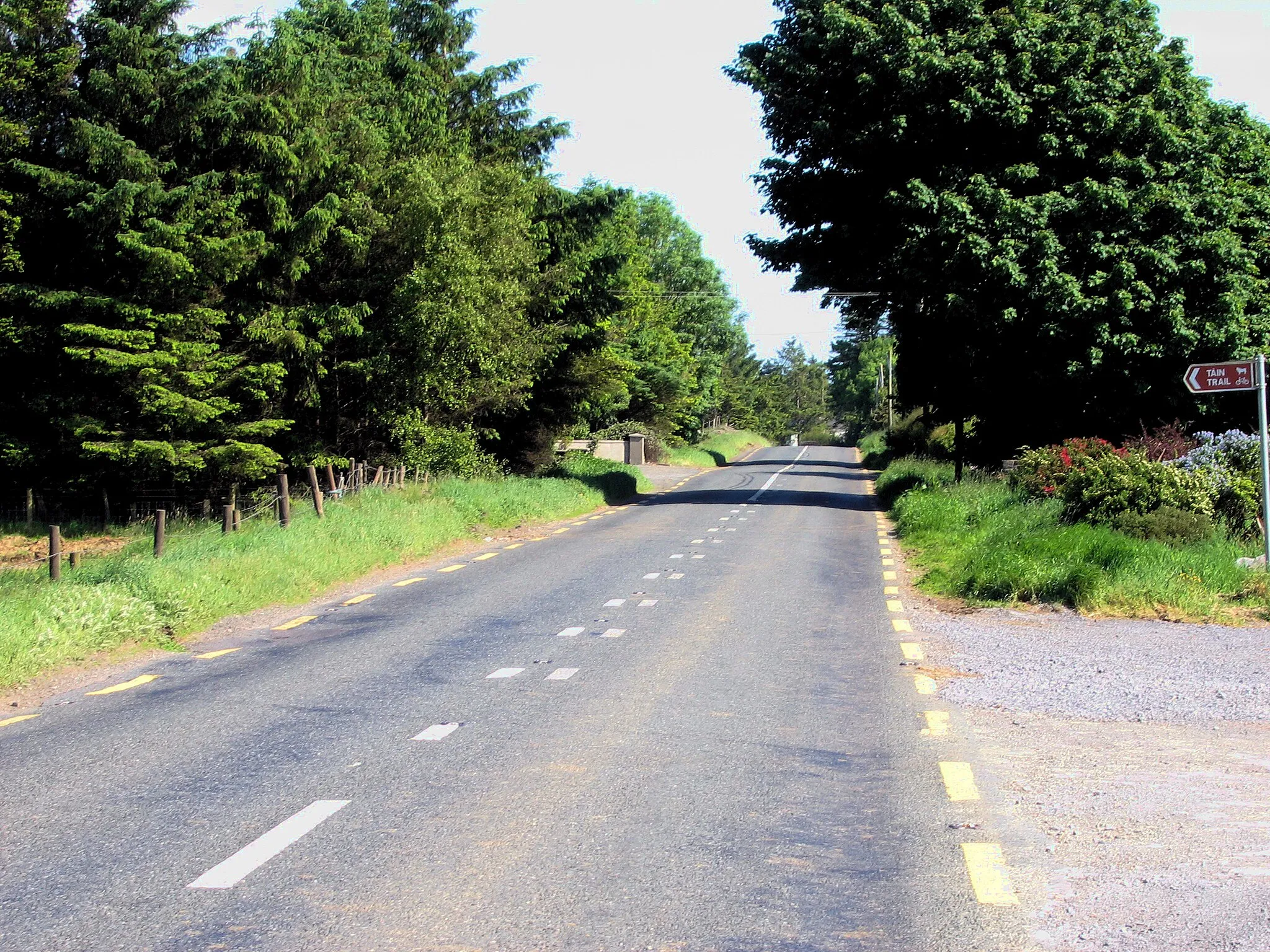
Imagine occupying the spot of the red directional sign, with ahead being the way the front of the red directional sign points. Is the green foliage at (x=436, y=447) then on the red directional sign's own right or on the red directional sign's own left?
on the red directional sign's own right

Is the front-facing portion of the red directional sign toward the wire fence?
no

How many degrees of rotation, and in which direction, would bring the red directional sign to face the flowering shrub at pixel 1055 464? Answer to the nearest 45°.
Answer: approximately 180°

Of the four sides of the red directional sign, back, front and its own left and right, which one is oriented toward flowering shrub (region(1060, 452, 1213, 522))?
back

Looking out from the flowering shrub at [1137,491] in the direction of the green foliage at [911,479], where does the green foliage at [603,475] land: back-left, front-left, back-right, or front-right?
front-left

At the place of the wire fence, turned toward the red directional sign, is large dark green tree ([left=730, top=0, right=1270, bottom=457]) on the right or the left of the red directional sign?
left

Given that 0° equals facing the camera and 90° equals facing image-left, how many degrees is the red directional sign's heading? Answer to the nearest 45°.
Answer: approximately 0°

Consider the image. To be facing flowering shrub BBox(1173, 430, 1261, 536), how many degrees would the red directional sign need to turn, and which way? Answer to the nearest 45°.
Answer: approximately 180°

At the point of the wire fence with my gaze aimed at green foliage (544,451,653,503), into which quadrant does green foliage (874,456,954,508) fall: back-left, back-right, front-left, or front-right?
front-right

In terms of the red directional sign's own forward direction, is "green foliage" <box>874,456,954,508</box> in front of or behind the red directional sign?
behind
